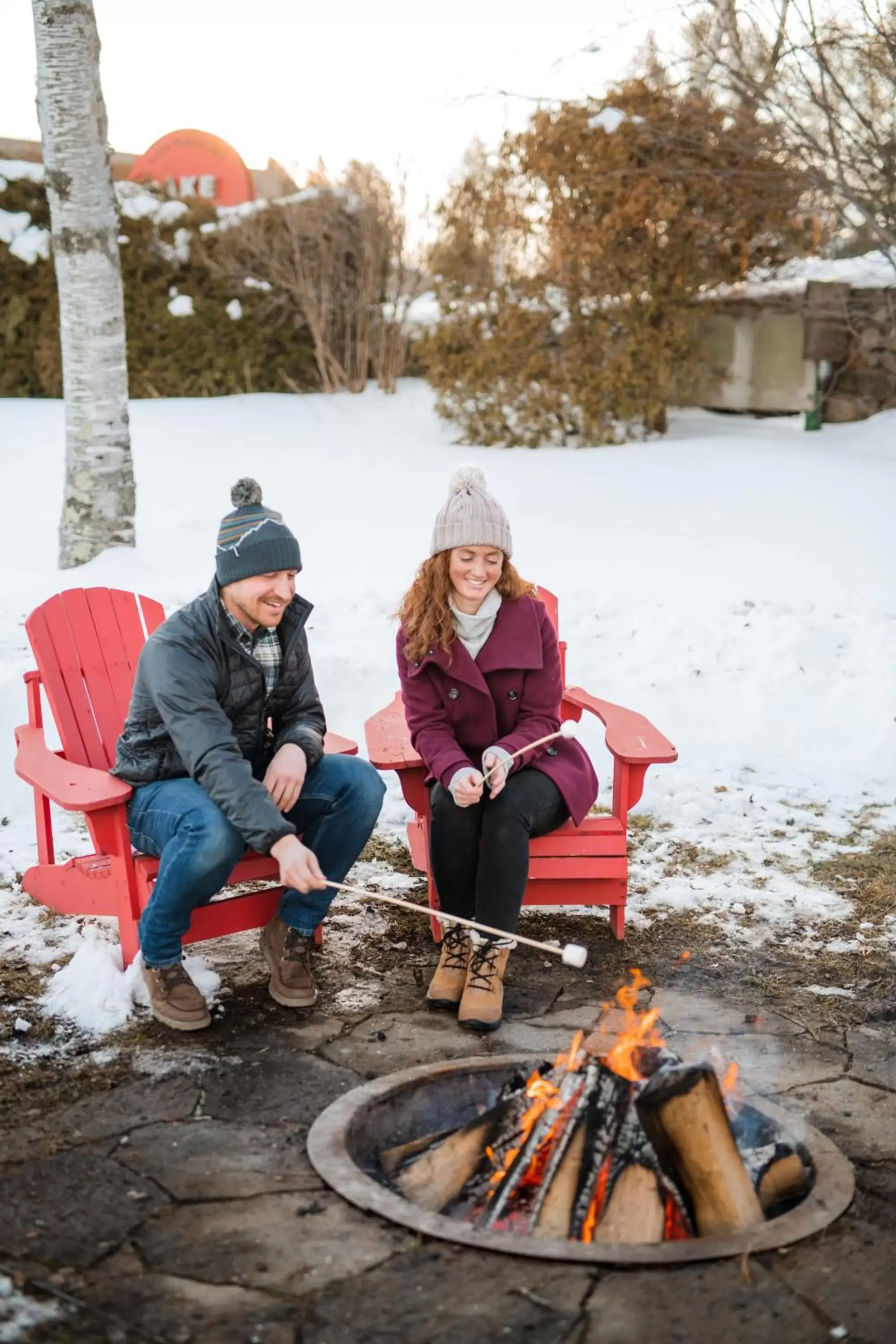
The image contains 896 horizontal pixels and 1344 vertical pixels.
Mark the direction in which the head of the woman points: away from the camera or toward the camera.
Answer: toward the camera

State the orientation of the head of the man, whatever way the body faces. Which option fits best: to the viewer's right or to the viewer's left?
to the viewer's right

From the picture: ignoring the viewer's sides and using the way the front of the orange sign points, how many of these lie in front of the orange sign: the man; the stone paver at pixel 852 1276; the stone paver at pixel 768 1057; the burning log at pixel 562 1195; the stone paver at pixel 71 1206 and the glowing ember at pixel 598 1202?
6

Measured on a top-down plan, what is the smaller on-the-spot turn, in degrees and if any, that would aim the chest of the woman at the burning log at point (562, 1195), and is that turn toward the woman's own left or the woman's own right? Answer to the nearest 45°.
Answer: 0° — they already face it

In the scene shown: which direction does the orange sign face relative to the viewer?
toward the camera

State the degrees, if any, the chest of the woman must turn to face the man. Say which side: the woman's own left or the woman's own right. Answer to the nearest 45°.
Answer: approximately 45° to the woman's own right

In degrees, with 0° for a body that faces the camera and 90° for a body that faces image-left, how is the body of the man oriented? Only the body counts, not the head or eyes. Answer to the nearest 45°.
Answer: approximately 315°

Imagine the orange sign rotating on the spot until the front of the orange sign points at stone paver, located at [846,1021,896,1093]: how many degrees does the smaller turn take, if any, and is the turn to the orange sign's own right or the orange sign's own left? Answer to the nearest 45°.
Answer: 0° — it already faces it

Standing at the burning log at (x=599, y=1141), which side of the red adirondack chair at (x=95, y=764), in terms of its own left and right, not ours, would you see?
front

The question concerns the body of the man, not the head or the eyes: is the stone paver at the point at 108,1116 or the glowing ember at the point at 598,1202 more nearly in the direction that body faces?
the glowing ember

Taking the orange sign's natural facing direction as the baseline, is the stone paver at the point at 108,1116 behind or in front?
in front

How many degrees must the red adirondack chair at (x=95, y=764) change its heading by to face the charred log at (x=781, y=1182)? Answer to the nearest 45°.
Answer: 0° — it already faces it

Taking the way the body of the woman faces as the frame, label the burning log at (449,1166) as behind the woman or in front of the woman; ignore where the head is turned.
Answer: in front

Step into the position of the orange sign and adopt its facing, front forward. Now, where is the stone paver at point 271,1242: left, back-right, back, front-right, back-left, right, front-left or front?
front

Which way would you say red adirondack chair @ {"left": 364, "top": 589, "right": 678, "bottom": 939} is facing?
toward the camera

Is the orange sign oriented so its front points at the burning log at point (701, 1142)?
yes

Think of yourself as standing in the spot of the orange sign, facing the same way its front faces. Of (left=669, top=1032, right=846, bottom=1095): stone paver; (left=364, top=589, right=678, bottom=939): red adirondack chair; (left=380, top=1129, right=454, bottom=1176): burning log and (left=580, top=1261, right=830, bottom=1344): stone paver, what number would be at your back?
0

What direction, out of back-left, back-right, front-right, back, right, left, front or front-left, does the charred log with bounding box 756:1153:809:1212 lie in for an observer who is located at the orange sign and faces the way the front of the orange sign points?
front

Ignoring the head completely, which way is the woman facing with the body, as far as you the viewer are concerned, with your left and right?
facing the viewer

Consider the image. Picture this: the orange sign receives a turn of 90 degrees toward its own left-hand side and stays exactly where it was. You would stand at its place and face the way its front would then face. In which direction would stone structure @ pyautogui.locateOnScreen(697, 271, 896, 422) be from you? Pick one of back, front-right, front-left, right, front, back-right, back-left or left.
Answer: front-right

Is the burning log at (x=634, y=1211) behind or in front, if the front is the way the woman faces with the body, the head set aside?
in front

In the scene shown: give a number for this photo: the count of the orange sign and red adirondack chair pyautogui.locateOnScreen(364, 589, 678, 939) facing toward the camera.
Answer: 2
